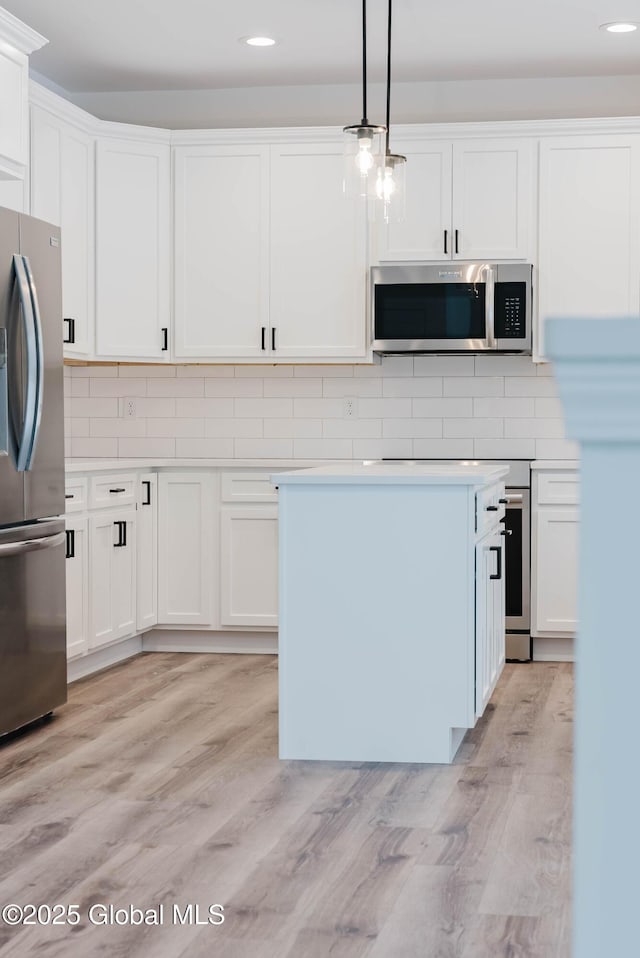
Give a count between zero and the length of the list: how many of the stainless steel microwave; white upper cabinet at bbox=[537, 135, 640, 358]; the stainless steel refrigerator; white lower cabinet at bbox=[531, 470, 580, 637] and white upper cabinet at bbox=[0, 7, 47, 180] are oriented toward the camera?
3

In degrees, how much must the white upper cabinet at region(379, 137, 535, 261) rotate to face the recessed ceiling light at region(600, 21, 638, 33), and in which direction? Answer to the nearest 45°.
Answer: approximately 45° to its left

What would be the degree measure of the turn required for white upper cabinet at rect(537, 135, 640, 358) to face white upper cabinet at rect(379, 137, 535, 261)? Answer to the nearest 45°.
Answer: approximately 90° to its right

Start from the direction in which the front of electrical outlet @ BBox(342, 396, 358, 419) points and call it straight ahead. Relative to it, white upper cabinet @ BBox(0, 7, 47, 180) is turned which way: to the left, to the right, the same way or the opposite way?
to the left

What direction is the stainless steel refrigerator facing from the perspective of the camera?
to the viewer's right
